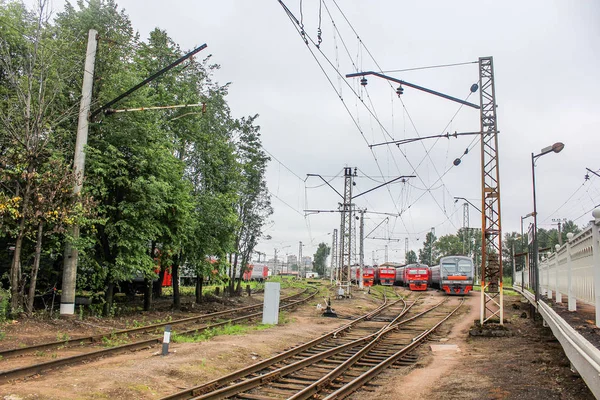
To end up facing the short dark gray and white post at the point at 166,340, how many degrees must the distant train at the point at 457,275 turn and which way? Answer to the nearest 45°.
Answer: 0° — it already faces it

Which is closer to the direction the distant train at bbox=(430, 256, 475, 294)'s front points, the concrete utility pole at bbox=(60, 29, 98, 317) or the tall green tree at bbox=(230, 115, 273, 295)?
the concrete utility pole

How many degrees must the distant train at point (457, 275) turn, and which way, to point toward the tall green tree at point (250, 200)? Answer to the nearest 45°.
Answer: approximately 45° to its right

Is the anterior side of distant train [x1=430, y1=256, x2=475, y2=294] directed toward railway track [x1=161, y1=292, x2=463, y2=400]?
yes

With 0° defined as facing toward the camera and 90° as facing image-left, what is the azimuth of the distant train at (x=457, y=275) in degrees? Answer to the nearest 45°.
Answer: approximately 0°
